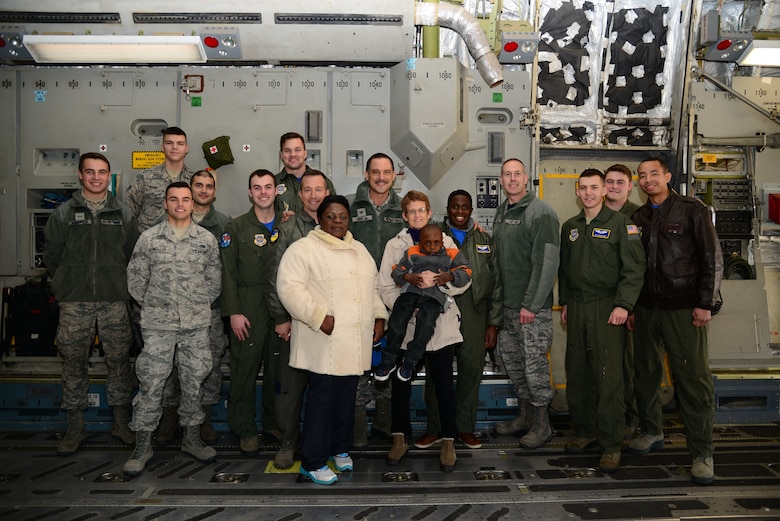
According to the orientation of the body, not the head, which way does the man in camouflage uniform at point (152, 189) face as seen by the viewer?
toward the camera

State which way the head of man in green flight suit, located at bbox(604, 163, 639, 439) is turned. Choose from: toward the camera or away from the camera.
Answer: toward the camera

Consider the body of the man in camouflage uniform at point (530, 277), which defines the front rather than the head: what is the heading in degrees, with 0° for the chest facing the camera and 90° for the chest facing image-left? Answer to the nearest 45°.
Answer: approximately 45°

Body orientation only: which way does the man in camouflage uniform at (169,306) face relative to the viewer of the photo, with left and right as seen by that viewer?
facing the viewer

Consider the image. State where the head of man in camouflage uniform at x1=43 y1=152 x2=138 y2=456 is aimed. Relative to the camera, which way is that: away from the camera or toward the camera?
toward the camera

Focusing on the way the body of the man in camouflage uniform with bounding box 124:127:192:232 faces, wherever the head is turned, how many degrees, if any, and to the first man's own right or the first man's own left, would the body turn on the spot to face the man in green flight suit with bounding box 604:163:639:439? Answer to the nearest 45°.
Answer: approximately 45° to the first man's own left

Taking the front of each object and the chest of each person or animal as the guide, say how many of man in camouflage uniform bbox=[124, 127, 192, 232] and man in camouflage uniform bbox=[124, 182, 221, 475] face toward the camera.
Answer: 2

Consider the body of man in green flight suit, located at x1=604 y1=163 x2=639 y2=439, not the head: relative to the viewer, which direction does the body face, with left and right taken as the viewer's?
facing the viewer and to the left of the viewer

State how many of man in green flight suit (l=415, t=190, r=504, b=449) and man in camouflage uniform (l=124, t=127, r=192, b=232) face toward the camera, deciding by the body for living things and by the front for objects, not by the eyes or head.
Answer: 2

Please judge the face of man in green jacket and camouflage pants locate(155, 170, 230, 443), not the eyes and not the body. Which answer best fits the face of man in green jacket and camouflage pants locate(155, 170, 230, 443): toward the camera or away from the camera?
toward the camera

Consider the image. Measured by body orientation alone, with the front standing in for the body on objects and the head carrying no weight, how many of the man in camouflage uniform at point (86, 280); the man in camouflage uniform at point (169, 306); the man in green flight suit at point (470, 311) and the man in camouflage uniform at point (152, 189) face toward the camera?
4

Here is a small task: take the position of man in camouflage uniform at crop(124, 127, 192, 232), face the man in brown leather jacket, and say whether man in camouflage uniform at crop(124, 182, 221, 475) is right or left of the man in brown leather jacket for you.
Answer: right
